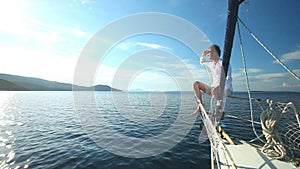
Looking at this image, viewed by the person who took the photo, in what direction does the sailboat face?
facing away from the viewer and to the left of the viewer
